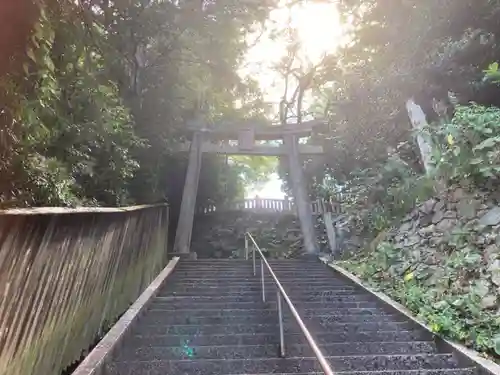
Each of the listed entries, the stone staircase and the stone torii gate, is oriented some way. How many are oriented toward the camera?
2

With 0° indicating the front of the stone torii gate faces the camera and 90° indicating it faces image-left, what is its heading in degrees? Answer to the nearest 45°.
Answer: approximately 0°

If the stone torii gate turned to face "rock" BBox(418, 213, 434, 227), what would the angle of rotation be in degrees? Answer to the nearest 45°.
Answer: approximately 45° to its left

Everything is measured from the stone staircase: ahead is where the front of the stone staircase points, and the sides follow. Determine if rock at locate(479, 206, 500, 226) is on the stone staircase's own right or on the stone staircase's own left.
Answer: on the stone staircase's own left

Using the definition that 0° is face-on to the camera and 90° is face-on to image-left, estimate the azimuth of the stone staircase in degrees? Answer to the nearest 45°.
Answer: approximately 0°

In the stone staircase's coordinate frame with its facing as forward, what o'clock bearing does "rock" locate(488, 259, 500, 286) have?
The rock is roughly at 9 o'clock from the stone staircase.
